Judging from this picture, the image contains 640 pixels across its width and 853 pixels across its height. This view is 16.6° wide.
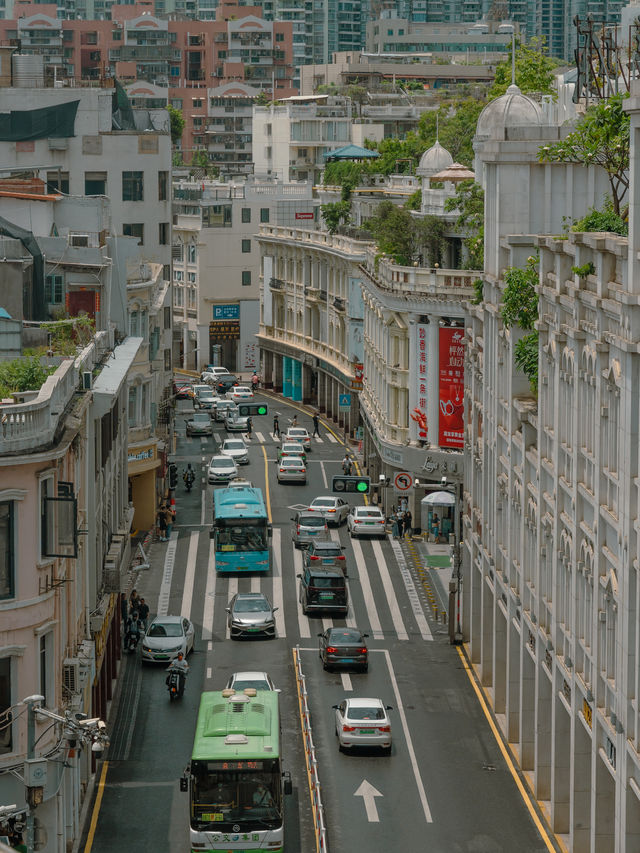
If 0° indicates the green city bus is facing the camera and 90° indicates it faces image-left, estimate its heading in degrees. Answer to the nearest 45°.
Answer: approximately 0°
